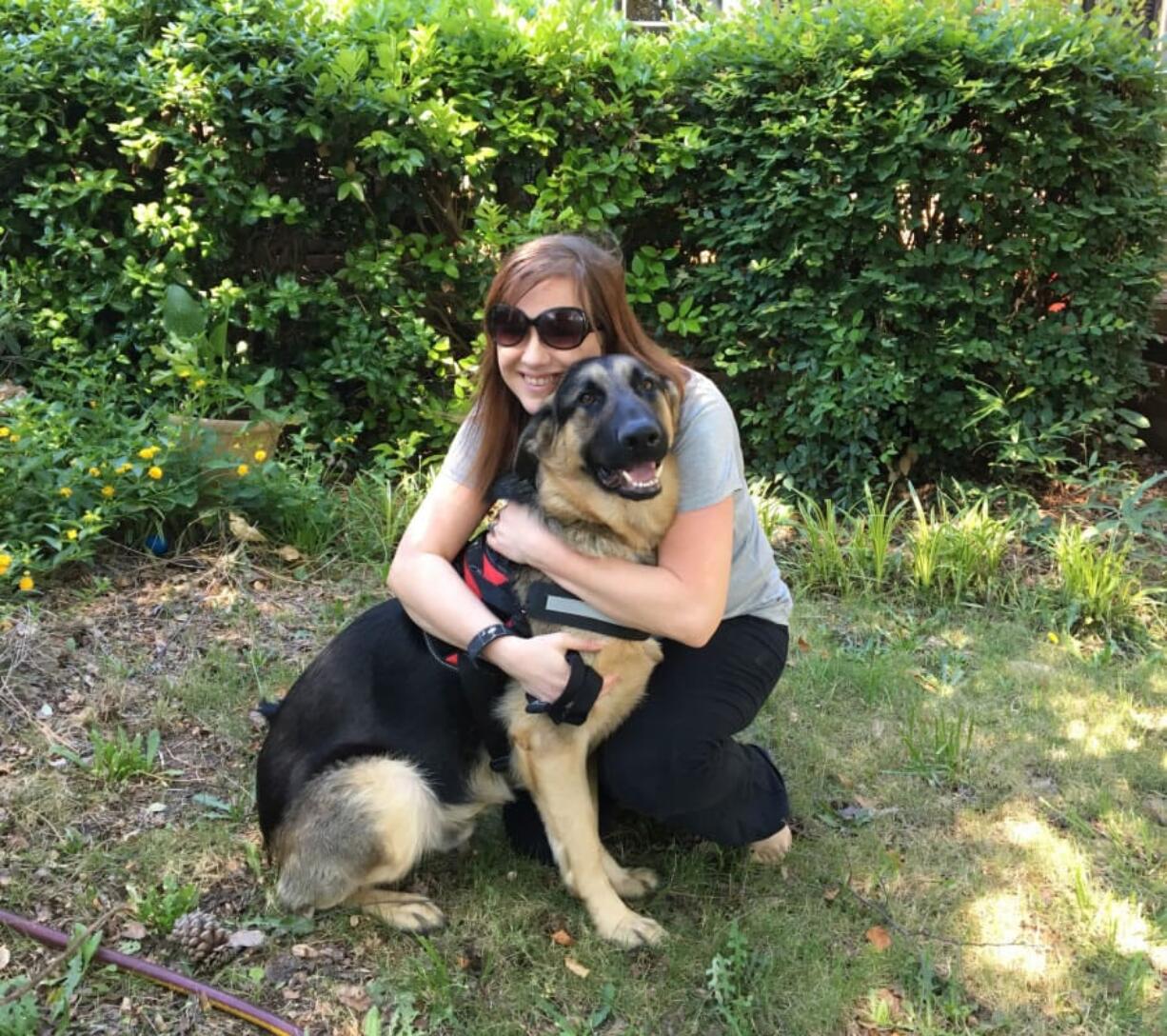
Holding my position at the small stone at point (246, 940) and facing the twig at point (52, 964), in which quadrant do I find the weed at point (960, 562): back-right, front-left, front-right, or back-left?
back-right

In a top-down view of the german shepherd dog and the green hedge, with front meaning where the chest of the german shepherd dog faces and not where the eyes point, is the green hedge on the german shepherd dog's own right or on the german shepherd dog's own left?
on the german shepherd dog's own left

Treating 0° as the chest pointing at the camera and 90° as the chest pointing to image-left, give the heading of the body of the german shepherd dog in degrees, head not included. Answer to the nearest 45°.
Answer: approximately 270°

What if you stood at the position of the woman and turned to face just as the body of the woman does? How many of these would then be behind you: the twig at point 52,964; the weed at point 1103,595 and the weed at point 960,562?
2

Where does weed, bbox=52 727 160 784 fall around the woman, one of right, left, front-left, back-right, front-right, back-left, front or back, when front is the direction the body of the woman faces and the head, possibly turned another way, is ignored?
front-right

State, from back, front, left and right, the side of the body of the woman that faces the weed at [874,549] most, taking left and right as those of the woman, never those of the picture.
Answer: back

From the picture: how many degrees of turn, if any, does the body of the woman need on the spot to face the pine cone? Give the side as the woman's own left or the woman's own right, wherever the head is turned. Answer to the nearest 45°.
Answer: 0° — they already face it
